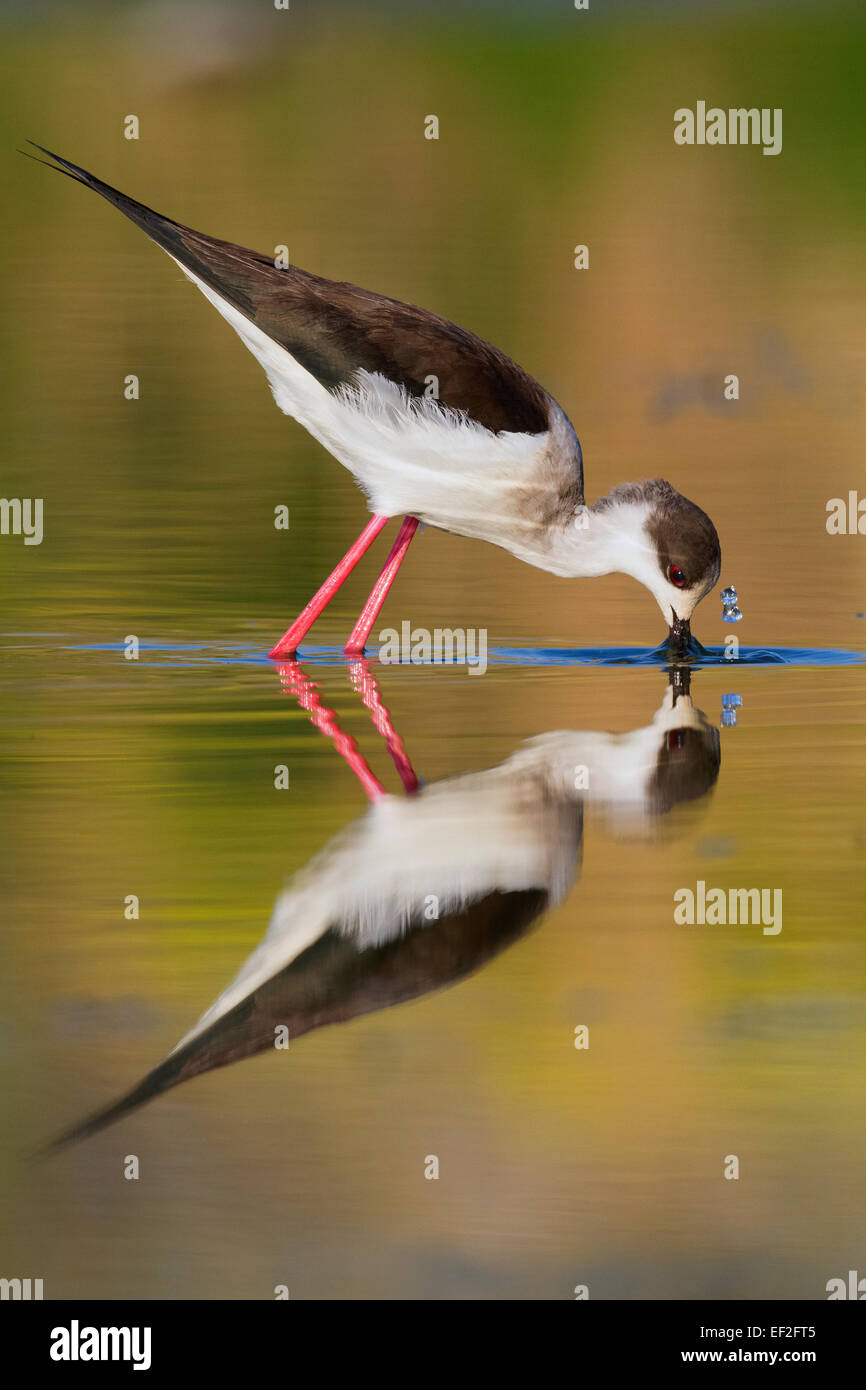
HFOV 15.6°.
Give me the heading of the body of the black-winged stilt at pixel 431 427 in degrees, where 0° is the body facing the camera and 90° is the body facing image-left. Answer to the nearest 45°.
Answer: approximately 270°
